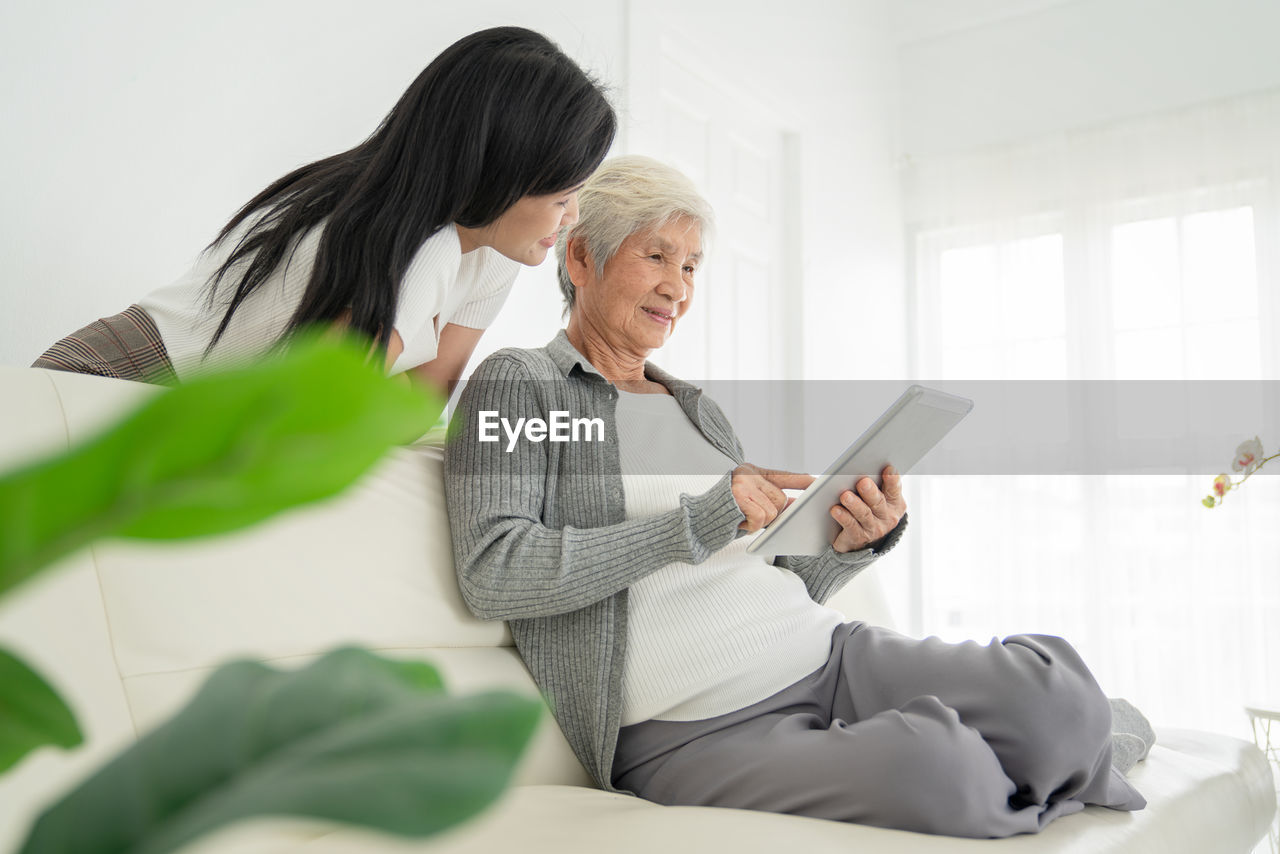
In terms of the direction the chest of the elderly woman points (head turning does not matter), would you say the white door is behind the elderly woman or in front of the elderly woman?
behind

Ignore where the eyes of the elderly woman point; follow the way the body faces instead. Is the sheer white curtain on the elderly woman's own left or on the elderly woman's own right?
on the elderly woman's own left

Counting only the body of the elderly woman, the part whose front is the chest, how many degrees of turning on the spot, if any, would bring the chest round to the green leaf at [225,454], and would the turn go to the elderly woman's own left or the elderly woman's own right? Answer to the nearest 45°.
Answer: approximately 45° to the elderly woman's own right

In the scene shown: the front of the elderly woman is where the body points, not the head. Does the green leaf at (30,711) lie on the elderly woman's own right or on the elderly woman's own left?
on the elderly woman's own right

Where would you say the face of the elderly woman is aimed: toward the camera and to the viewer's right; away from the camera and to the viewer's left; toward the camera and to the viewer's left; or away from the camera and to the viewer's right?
toward the camera and to the viewer's right

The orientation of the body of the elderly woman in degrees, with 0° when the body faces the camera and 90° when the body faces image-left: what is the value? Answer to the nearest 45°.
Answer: approximately 315°
